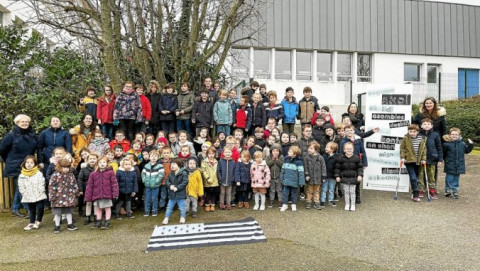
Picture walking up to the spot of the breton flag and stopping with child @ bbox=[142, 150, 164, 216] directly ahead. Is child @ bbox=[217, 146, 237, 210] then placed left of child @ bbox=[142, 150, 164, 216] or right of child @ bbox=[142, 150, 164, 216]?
right

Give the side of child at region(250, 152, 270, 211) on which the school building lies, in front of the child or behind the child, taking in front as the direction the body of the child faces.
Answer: behind

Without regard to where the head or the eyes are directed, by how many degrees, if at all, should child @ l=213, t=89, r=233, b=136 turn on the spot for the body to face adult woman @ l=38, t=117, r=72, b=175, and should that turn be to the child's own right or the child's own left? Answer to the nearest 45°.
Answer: approximately 90° to the child's own right

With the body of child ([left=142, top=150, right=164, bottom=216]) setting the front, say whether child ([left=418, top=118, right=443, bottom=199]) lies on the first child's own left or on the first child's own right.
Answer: on the first child's own left

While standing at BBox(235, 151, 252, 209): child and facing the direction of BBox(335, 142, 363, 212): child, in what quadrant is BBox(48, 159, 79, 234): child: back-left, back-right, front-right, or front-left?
back-right

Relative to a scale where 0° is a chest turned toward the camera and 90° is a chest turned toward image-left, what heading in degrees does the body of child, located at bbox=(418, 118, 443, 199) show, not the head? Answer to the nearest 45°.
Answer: approximately 0°

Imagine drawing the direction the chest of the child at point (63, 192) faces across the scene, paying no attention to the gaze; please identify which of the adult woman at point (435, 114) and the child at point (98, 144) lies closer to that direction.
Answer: the adult woman

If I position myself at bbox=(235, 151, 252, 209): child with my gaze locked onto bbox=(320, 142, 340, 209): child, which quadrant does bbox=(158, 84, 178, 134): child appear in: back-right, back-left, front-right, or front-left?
back-left

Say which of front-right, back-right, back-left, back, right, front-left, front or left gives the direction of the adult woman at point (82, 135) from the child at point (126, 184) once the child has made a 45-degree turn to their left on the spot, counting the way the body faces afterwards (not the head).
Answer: back
